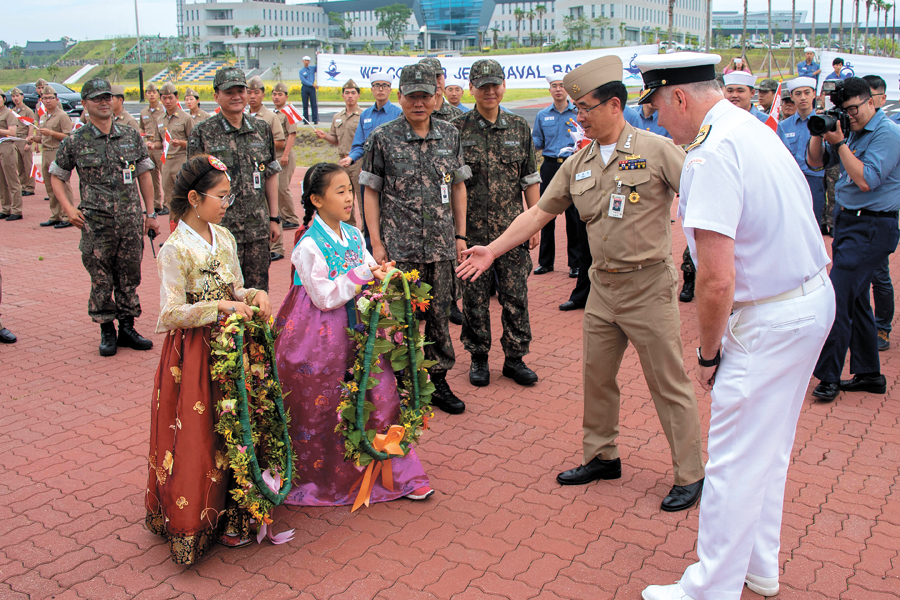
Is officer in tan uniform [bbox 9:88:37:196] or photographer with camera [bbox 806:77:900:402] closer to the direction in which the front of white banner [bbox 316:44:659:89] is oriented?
the photographer with camera

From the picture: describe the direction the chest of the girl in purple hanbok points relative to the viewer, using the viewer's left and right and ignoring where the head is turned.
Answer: facing the viewer and to the right of the viewer

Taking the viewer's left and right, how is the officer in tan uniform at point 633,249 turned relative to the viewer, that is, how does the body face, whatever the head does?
facing the viewer and to the left of the viewer

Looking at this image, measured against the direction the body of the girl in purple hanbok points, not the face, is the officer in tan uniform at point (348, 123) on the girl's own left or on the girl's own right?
on the girl's own left

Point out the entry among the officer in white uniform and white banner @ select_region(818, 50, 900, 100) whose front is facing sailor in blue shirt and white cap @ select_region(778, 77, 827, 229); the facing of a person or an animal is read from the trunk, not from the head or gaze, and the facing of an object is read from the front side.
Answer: the white banner

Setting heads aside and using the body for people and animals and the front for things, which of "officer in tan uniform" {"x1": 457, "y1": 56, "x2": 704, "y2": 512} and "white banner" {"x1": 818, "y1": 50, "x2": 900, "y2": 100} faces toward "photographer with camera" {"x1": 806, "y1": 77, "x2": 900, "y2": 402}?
the white banner

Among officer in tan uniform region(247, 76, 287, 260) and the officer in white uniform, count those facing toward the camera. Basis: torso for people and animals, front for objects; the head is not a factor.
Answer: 1

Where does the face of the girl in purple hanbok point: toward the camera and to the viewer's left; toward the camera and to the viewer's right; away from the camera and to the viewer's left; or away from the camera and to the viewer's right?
toward the camera and to the viewer's right

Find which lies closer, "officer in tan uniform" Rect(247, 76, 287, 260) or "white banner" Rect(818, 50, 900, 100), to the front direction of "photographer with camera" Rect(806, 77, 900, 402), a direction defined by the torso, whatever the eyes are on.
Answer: the officer in tan uniform

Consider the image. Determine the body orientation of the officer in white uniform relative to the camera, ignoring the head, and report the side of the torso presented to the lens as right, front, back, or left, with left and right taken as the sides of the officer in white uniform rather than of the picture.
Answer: left

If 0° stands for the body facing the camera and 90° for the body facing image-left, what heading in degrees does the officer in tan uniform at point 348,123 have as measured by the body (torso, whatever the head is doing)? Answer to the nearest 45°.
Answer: approximately 0°

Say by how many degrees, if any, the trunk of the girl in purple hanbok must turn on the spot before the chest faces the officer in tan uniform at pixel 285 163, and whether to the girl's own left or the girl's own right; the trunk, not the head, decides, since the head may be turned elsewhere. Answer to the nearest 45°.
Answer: approximately 135° to the girl's own left

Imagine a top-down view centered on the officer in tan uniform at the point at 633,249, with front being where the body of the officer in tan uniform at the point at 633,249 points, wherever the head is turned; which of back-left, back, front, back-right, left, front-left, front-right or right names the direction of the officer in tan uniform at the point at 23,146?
right

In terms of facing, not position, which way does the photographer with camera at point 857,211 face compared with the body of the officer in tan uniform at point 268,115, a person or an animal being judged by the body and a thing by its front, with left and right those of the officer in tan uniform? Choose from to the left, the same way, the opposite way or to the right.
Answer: to the right
